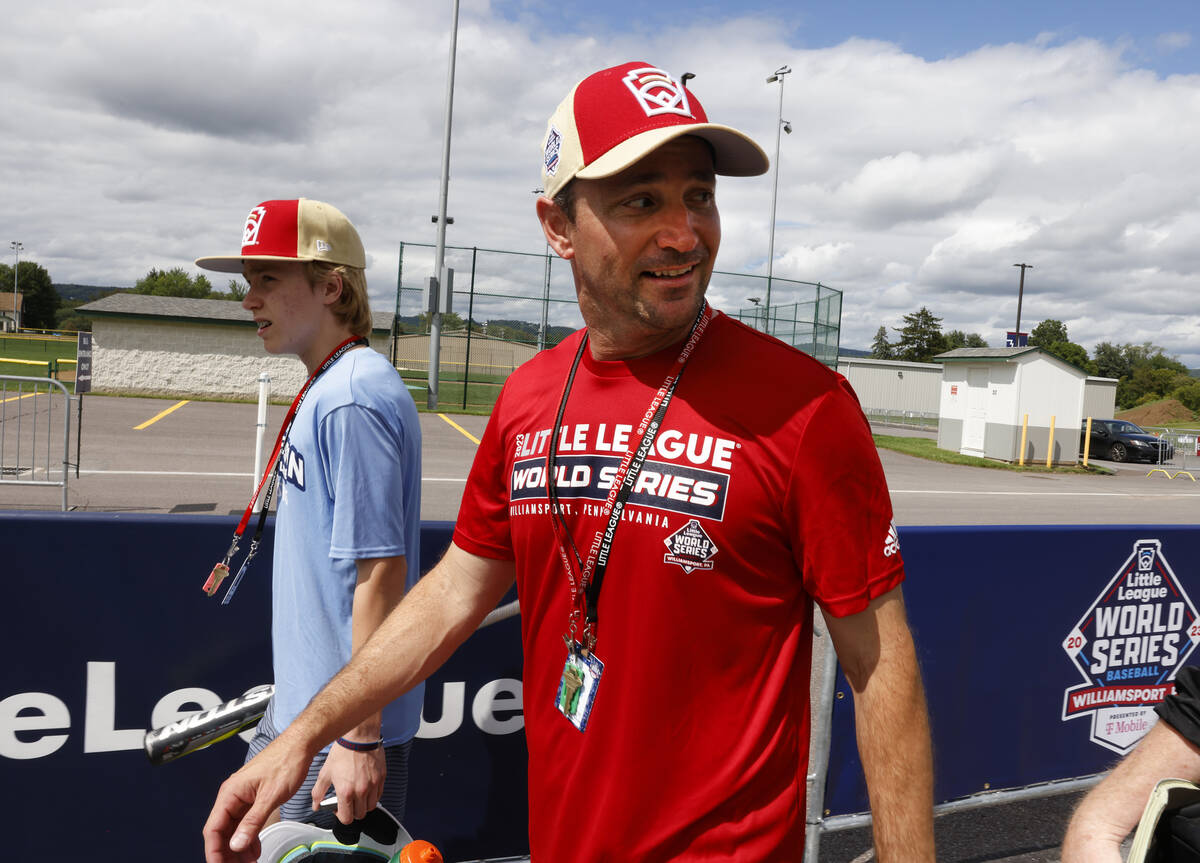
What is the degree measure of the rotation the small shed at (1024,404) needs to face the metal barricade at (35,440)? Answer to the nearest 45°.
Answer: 0° — it already faces it

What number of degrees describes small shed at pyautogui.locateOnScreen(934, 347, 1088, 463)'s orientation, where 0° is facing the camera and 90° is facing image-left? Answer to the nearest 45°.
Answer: approximately 45°

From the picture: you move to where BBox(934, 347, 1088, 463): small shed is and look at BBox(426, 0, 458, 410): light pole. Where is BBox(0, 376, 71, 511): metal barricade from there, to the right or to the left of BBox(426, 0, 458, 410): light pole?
left

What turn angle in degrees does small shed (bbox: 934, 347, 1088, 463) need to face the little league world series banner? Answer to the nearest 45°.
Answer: approximately 45° to its left

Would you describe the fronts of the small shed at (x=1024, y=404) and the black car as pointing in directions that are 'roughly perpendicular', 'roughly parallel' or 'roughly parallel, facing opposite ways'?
roughly perpendicular

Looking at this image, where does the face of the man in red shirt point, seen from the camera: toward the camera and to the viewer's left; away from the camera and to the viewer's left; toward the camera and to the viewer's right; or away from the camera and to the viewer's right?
toward the camera and to the viewer's right

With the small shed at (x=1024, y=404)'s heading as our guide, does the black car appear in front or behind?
behind

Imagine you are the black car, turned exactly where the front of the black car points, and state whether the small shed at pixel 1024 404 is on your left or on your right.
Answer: on your right
